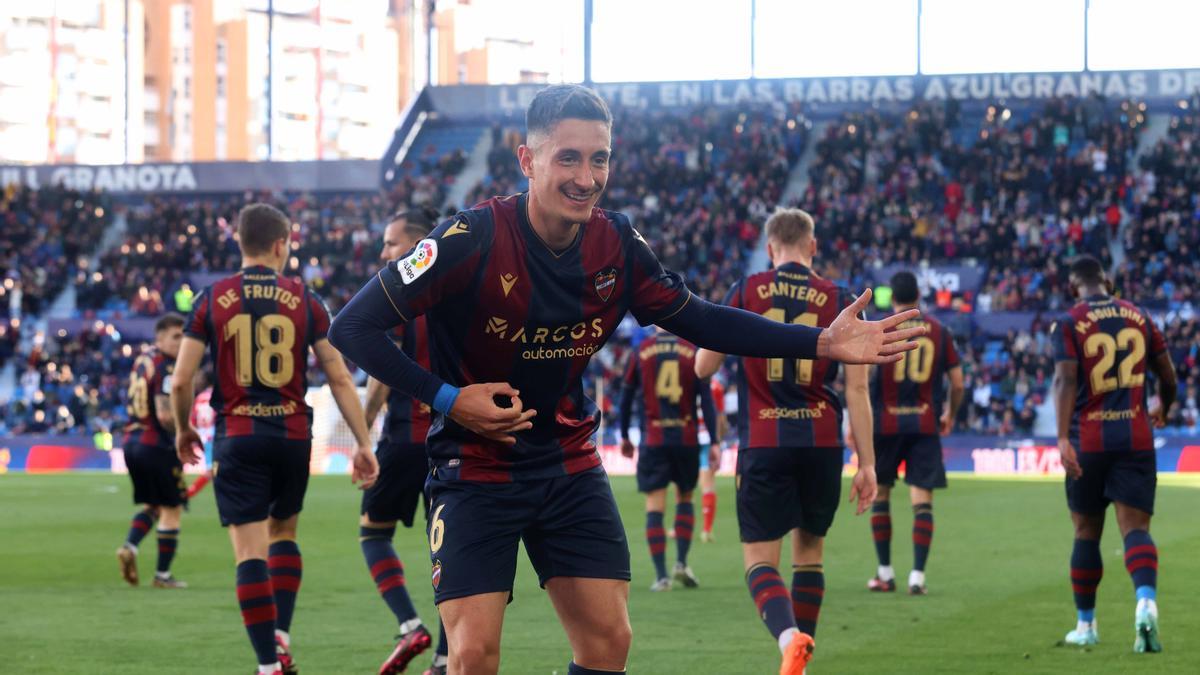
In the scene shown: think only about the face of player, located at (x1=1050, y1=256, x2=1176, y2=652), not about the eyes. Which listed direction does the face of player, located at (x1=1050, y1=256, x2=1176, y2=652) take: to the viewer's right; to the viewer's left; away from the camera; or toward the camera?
away from the camera

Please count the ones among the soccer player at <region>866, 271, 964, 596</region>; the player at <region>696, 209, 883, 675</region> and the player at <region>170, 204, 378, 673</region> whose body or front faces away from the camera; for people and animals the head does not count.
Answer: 3

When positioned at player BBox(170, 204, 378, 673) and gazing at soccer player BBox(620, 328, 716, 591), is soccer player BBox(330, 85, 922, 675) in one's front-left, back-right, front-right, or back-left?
back-right

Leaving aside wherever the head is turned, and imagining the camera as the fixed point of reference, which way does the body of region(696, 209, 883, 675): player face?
away from the camera

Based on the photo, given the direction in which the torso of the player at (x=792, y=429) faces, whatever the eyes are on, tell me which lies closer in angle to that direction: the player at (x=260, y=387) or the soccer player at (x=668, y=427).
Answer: the soccer player

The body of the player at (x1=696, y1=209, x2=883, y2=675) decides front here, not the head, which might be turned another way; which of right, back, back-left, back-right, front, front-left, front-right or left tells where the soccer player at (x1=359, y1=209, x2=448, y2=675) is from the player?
left

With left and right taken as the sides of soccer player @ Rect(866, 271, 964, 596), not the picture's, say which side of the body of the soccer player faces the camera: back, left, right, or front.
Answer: back

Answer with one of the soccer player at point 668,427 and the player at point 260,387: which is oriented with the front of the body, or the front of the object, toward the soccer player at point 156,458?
the player

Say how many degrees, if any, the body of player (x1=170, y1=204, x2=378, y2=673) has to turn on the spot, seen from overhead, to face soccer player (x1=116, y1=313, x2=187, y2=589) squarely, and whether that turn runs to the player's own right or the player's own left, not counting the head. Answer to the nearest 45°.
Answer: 0° — they already face them

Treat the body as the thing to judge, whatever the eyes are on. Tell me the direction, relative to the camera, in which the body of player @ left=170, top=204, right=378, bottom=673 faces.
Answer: away from the camera

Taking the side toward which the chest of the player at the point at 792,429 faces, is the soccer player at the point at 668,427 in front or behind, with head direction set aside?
in front

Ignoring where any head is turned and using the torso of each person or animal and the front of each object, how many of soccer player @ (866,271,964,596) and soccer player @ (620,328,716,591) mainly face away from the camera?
2

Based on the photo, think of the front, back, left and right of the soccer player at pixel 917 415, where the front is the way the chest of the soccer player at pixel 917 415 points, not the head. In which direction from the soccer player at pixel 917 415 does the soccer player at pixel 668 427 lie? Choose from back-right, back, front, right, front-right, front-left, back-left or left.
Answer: left

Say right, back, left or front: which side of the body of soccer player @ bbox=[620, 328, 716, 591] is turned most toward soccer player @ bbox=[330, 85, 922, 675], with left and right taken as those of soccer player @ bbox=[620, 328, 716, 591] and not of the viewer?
back

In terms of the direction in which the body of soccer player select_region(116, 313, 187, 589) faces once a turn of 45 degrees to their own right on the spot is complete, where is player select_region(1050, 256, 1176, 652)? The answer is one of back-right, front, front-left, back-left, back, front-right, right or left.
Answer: front-right

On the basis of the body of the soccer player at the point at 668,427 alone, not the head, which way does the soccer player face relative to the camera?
away from the camera
